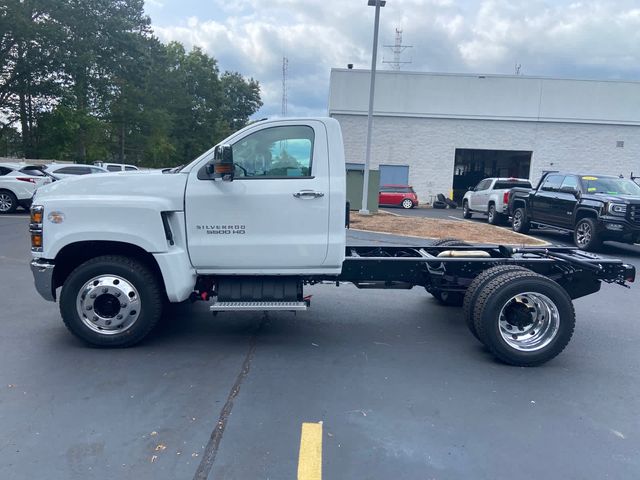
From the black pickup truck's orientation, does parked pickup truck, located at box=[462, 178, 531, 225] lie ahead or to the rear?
to the rear

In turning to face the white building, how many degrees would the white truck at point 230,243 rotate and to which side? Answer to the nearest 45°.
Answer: approximately 90° to its right

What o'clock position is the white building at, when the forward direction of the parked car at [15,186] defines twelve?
The white building is roughly at 4 o'clock from the parked car.

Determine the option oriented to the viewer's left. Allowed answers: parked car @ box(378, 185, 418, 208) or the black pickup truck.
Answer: the parked car

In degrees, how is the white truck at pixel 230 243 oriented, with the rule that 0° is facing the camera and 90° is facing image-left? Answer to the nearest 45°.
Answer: approximately 90°

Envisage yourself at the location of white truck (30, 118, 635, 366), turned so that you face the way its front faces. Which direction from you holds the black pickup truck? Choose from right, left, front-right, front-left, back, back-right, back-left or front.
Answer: back-right

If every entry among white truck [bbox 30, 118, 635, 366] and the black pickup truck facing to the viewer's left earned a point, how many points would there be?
1

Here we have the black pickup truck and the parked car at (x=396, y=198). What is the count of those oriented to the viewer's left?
1

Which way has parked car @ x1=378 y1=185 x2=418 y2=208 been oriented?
to the viewer's left
